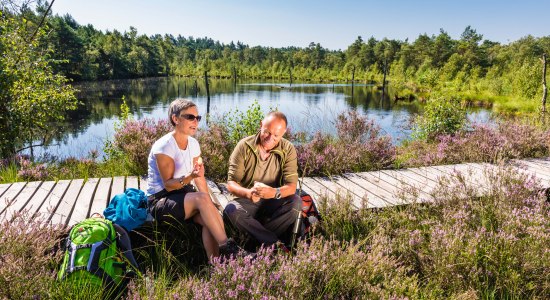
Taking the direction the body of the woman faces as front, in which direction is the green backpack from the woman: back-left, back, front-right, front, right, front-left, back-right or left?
right

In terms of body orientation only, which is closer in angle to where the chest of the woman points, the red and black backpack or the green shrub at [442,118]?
the red and black backpack

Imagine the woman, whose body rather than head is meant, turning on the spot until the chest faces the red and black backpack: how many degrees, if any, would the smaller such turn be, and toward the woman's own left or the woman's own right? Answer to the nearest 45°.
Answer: approximately 45° to the woman's own left

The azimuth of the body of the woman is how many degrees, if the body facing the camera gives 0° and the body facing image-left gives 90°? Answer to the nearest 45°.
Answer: approximately 315°
